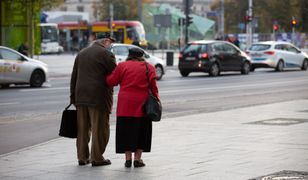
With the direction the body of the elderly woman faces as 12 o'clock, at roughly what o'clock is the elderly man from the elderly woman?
The elderly man is roughly at 10 o'clock from the elderly woman.

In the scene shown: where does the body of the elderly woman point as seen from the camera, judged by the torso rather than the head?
away from the camera

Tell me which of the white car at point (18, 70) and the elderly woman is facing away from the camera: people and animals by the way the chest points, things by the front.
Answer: the elderly woman

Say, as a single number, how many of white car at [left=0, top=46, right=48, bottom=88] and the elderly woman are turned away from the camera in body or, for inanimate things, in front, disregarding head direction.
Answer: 1

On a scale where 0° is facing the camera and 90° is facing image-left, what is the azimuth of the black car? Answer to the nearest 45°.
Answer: approximately 225°

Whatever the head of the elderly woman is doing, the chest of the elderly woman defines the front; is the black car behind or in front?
in front

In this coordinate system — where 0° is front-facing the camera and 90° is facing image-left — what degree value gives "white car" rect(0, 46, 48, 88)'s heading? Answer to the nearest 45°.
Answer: approximately 270°

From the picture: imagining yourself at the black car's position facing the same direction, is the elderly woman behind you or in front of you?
behind

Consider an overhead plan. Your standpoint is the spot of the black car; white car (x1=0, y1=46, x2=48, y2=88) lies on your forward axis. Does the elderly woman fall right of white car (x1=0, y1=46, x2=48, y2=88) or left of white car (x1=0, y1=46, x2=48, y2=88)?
left

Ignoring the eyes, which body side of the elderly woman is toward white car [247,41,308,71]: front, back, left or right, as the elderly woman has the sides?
front

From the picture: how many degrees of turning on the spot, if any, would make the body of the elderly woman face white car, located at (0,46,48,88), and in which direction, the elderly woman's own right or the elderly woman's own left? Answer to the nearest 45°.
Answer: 0° — they already face it
